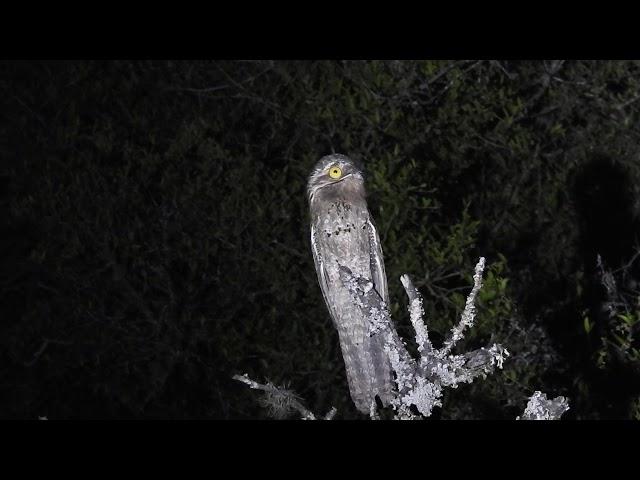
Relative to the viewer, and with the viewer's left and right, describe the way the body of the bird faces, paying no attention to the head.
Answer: facing the viewer and to the right of the viewer
